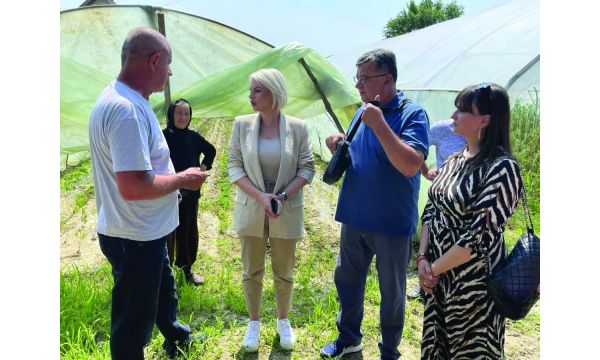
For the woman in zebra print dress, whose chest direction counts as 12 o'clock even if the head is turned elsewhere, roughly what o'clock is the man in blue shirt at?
The man in blue shirt is roughly at 3 o'clock from the woman in zebra print dress.

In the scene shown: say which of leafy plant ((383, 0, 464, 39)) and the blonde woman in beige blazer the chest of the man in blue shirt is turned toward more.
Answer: the blonde woman in beige blazer

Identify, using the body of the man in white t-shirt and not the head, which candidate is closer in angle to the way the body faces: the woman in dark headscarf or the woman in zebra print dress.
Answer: the woman in zebra print dress

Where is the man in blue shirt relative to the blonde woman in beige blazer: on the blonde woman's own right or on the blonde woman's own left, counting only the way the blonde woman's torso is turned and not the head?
on the blonde woman's own left

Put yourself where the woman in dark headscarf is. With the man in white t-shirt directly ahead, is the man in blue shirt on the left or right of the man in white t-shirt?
left

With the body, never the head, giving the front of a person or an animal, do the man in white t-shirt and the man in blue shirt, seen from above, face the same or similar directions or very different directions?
very different directions

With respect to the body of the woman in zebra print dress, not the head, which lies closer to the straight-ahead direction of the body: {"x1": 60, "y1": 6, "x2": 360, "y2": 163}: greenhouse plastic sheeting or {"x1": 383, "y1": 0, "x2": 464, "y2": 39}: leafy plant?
the greenhouse plastic sheeting

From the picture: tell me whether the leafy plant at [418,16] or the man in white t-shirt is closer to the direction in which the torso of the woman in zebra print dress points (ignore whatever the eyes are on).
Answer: the man in white t-shirt

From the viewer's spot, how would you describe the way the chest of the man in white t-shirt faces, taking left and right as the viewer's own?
facing to the right of the viewer

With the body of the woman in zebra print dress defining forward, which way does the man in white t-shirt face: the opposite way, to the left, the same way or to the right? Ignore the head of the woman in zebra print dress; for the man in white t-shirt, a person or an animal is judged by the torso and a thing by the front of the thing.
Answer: the opposite way

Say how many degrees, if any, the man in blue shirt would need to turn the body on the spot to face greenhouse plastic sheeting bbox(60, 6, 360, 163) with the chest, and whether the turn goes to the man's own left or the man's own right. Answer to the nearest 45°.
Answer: approximately 90° to the man's own right

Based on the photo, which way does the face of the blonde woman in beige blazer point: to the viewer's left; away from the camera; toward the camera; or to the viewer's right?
to the viewer's left

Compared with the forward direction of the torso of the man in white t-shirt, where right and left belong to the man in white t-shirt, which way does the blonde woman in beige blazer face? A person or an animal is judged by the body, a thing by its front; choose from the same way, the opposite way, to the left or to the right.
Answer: to the right

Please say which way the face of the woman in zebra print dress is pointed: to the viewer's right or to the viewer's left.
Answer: to the viewer's left

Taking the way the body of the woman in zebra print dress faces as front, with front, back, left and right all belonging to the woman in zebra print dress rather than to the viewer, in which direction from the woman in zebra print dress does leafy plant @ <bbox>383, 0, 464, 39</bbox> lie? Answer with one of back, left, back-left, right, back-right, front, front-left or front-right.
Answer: back-right

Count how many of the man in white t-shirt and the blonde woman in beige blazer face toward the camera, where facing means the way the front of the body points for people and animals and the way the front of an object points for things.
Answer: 1
